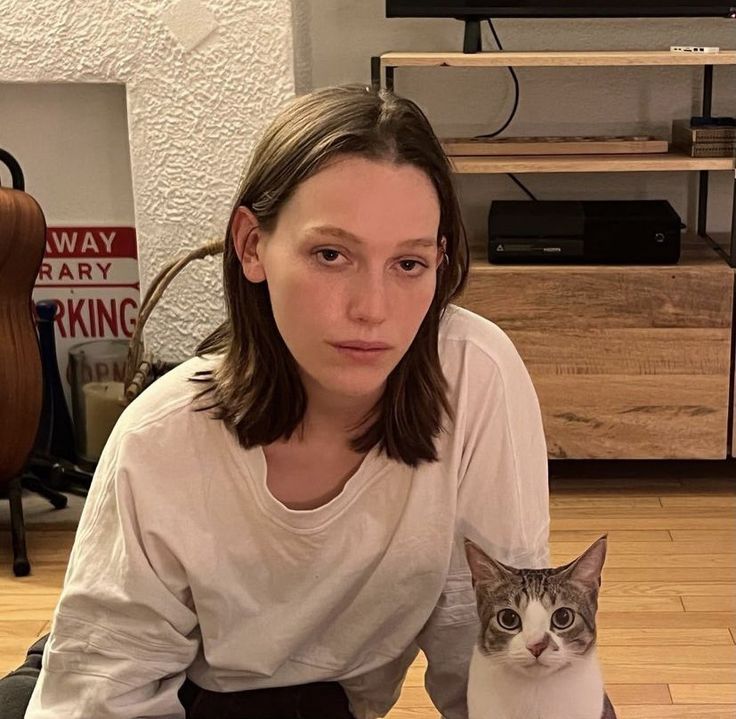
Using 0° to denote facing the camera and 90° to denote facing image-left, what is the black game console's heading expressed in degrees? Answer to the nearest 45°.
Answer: approximately 0°

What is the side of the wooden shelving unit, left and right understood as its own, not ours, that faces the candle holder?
right

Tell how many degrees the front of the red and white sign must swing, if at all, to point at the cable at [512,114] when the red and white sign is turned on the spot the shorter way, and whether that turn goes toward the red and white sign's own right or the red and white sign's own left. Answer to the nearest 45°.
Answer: approximately 90° to the red and white sign's own left

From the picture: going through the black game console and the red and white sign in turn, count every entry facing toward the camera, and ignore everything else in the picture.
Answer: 2

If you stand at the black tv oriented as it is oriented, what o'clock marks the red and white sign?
The red and white sign is roughly at 3 o'clock from the black tv.

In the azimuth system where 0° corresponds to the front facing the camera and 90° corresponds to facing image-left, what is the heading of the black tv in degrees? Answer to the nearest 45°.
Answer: approximately 0°
